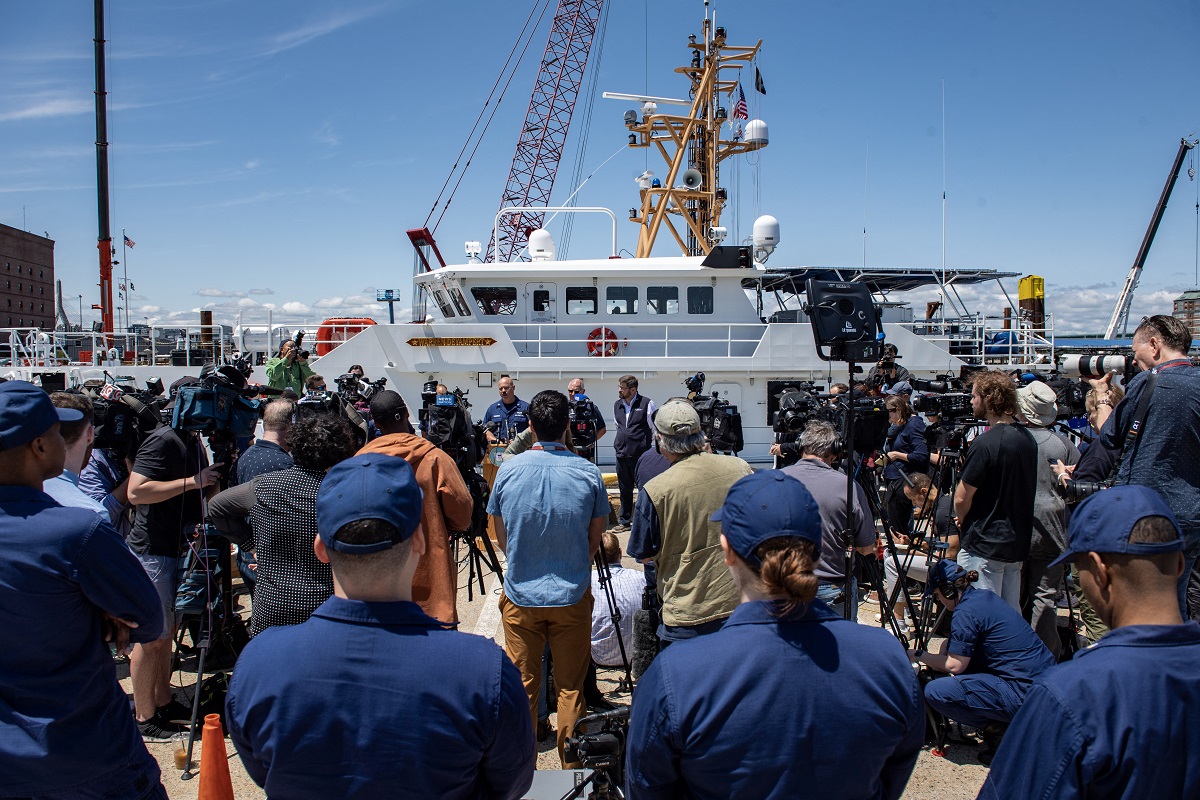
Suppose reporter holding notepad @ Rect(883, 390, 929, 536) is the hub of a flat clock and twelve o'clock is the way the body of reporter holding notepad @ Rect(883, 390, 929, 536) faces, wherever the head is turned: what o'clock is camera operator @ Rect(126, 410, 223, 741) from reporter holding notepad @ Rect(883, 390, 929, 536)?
camera operator @ Rect(126, 410, 223, 741) is roughly at 10 o'clock from reporter holding notepad @ Rect(883, 390, 929, 536).

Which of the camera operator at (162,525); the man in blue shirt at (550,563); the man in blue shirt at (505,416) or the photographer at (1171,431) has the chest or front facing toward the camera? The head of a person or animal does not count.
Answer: the man in blue shirt at (505,416)

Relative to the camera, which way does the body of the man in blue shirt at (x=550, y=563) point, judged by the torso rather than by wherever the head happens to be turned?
away from the camera

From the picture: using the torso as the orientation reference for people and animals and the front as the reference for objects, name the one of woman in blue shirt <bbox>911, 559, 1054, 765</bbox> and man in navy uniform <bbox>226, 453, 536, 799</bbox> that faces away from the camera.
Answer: the man in navy uniform

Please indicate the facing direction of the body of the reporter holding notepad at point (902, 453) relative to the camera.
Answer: to the viewer's left

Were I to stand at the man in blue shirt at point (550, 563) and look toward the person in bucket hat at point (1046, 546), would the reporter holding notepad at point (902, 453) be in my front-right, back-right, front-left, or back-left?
front-left

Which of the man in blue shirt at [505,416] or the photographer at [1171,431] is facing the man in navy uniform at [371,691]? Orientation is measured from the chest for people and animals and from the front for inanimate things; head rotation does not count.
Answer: the man in blue shirt

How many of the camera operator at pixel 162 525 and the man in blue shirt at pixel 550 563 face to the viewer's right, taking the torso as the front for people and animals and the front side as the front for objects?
1

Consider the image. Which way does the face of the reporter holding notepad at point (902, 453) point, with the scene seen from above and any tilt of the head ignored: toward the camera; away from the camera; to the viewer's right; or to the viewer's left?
to the viewer's left

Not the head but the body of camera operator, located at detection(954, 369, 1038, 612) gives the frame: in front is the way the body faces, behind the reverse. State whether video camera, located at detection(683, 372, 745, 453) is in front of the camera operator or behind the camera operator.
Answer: in front

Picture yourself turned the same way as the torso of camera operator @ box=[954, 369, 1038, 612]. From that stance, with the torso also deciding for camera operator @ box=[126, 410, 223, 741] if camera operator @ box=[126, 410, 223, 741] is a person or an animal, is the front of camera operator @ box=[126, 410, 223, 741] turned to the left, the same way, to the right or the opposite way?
to the right

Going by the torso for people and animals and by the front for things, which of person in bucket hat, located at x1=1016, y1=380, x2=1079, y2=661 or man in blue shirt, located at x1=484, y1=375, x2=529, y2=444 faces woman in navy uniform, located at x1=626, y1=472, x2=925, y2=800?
the man in blue shirt

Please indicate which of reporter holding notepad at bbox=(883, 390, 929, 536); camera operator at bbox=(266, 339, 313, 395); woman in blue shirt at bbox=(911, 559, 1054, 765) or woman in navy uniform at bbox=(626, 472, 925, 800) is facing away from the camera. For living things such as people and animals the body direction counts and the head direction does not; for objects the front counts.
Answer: the woman in navy uniform

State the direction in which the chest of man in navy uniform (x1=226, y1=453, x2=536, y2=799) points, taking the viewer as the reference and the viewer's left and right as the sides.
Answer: facing away from the viewer

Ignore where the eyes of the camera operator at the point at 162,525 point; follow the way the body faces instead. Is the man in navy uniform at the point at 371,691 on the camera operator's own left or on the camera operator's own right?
on the camera operator's own right

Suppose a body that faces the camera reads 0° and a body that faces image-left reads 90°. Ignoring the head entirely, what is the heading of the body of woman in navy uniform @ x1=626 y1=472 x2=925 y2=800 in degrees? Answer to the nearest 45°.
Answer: approximately 180°

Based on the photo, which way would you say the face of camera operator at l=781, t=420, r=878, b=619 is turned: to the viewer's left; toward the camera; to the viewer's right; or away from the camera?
away from the camera

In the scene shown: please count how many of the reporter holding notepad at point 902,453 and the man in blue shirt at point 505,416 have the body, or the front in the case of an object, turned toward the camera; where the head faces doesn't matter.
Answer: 1

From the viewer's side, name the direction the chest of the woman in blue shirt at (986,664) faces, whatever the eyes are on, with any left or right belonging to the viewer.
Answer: facing to the left of the viewer
